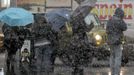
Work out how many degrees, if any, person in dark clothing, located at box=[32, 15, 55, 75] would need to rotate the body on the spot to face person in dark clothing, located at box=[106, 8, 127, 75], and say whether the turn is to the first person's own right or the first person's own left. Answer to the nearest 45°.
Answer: approximately 90° to the first person's own right

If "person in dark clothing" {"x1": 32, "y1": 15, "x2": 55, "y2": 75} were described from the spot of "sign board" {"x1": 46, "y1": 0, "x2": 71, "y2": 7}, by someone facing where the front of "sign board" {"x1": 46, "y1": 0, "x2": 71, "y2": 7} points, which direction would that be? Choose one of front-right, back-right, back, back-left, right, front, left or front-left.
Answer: front

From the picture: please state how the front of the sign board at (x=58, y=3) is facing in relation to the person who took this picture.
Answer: facing the viewer

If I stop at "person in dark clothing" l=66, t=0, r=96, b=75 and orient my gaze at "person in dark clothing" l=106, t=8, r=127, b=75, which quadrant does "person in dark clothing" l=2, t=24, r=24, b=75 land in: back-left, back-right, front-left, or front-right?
back-left

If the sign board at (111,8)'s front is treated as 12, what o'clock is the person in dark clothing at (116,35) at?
The person in dark clothing is roughly at 12 o'clock from the sign board.

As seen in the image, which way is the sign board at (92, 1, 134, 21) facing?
toward the camera

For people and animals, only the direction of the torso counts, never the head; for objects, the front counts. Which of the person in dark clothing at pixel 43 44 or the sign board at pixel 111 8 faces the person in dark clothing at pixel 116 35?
the sign board

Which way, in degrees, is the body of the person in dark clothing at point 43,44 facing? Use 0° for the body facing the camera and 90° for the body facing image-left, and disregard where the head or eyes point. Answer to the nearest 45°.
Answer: approximately 180°

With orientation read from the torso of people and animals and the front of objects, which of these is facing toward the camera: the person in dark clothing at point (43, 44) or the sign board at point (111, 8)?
the sign board
